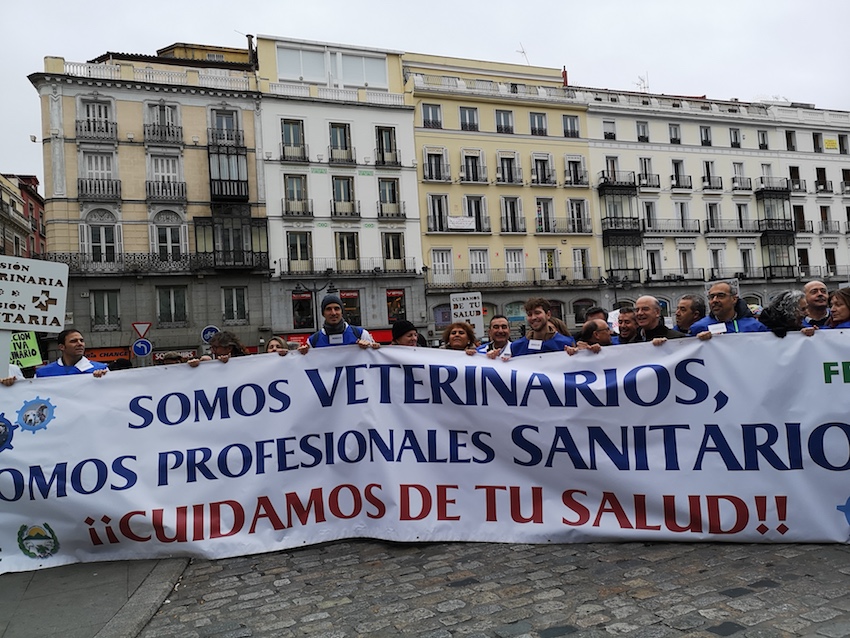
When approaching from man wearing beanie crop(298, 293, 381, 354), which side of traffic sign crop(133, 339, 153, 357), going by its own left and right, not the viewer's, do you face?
front

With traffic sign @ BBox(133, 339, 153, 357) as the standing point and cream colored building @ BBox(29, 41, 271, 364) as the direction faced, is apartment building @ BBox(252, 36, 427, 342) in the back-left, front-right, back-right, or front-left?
front-right

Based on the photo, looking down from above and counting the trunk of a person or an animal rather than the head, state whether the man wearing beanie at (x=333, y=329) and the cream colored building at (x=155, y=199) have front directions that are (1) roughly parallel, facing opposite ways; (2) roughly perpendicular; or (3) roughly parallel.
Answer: roughly parallel

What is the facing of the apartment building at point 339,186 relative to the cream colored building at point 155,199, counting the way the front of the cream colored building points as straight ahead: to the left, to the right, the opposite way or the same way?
the same way

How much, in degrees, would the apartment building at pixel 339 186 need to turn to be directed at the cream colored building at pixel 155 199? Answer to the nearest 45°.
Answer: approximately 90° to its right

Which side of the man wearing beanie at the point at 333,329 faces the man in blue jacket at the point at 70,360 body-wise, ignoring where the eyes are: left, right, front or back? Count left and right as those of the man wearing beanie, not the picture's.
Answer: right

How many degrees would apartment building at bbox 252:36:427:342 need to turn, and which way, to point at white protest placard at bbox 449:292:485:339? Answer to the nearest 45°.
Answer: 0° — it already faces it

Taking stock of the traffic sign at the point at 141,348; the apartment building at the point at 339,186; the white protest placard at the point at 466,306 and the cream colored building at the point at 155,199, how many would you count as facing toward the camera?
4

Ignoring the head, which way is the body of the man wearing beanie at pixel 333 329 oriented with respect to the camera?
toward the camera

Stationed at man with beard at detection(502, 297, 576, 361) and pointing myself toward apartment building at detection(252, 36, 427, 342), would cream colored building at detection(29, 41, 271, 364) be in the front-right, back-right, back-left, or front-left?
front-left

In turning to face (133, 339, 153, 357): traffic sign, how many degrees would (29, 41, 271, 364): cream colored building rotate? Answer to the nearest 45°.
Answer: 0° — it already faces it

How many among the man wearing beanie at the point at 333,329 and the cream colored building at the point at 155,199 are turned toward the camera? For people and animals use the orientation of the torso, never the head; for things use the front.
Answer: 2

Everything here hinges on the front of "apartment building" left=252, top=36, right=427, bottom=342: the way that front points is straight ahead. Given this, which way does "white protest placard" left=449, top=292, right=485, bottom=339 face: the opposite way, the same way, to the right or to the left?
the same way

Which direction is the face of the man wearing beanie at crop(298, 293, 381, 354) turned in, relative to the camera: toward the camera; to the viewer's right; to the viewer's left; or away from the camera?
toward the camera

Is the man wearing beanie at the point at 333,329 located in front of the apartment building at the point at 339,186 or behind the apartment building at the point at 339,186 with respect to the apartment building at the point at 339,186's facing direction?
in front

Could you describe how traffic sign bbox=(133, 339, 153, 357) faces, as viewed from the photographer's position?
facing the viewer

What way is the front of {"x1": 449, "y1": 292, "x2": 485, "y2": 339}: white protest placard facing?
toward the camera

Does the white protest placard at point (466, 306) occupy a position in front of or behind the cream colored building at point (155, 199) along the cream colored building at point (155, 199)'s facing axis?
in front

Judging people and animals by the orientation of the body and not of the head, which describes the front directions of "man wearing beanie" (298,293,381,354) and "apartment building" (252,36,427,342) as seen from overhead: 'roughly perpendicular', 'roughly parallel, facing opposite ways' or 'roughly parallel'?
roughly parallel

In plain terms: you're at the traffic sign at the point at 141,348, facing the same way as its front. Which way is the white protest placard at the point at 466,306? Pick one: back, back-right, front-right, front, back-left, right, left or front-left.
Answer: front-left
